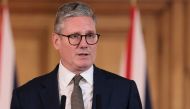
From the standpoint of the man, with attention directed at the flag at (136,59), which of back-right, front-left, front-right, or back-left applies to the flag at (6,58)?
front-left

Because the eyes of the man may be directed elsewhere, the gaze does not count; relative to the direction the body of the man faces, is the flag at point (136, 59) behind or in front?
behind

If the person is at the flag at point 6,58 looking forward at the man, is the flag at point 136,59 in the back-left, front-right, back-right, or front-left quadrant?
front-left

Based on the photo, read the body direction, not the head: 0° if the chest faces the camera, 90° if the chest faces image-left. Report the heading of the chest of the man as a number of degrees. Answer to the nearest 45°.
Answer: approximately 0°

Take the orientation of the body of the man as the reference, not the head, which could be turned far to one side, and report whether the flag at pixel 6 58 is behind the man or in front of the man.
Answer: behind

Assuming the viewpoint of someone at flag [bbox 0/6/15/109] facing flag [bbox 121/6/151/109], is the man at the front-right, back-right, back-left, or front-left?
front-right
